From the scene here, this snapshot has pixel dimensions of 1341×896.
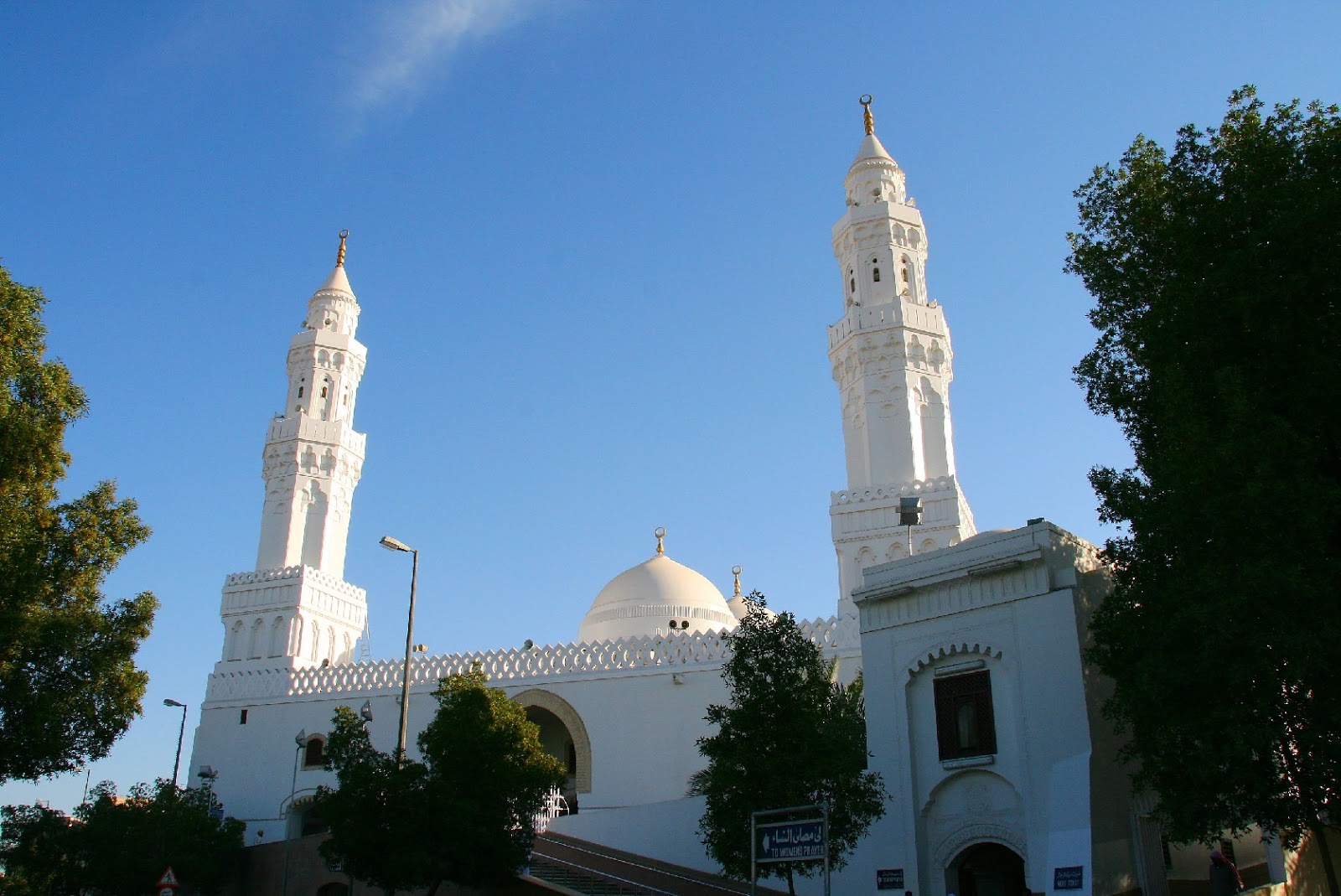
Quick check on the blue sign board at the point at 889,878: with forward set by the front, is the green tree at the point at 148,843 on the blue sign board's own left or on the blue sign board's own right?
on the blue sign board's own right

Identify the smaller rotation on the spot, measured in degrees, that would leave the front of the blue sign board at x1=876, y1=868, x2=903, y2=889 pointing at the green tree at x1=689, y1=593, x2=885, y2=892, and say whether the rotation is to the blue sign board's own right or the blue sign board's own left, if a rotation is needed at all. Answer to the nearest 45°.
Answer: approximately 45° to the blue sign board's own right

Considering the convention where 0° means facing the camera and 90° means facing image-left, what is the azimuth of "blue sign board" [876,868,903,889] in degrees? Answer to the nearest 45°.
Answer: approximately 0°

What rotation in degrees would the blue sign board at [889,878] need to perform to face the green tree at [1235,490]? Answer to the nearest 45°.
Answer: approximately 45° to its left

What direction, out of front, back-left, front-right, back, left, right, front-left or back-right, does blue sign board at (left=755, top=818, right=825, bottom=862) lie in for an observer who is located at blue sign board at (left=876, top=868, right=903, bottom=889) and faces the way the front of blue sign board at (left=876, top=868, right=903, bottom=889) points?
front

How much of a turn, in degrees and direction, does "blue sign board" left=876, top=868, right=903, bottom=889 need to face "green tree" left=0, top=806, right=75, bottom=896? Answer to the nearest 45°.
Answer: approximately 90° to its right

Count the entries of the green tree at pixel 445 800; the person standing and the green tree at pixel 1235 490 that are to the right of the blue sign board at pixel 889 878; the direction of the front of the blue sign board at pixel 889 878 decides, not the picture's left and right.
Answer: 1

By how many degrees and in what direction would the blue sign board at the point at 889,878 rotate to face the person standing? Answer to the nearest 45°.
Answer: approximately 45° to its left

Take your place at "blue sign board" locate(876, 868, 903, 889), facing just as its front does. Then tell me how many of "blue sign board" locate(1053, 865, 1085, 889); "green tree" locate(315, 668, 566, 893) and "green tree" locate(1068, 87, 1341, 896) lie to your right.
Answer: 1

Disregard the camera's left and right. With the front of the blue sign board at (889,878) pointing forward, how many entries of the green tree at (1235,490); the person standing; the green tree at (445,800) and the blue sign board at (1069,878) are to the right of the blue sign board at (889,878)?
1

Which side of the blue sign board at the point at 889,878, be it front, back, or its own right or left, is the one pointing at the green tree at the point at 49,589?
front

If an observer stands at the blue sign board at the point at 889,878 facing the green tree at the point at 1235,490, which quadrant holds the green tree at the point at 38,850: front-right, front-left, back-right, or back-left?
back-right

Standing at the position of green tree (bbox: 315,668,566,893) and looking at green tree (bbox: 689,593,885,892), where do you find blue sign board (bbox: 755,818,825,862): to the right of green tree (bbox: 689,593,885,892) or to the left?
right
